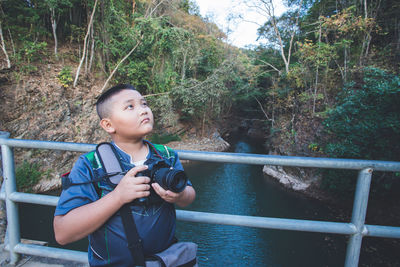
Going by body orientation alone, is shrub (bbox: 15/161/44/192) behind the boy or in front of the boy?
behind

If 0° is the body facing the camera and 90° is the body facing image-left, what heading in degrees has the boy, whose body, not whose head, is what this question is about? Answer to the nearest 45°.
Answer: approximately 315°

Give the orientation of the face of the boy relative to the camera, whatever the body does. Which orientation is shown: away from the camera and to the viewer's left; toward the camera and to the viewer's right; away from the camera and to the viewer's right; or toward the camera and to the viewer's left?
toward the camera and to the viewer's right
